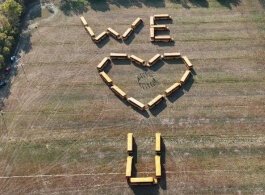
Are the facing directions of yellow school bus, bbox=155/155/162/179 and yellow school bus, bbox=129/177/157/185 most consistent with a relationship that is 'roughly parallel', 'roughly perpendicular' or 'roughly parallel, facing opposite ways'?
roughly perpendicular

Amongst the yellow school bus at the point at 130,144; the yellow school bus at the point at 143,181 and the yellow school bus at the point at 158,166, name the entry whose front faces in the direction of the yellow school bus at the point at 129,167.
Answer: the yellow school bus at the point at 130,144

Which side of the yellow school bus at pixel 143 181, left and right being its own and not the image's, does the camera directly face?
right

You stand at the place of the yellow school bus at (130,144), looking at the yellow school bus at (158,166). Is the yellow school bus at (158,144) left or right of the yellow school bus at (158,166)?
left

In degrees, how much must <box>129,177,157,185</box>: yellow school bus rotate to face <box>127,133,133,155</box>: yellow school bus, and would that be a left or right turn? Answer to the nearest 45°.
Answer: approximately 90° to its left
